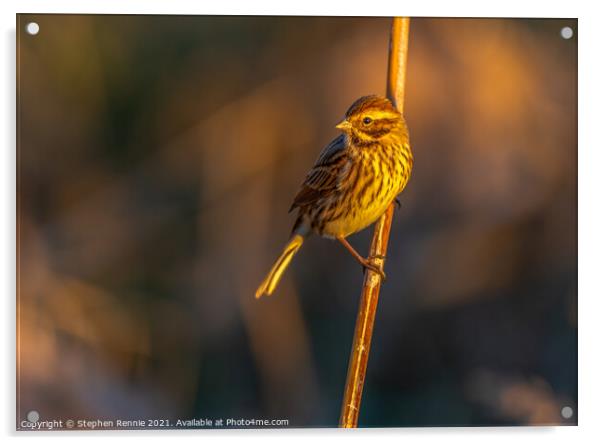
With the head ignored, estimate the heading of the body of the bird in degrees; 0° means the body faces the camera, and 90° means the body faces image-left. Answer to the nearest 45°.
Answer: approximately 315°
